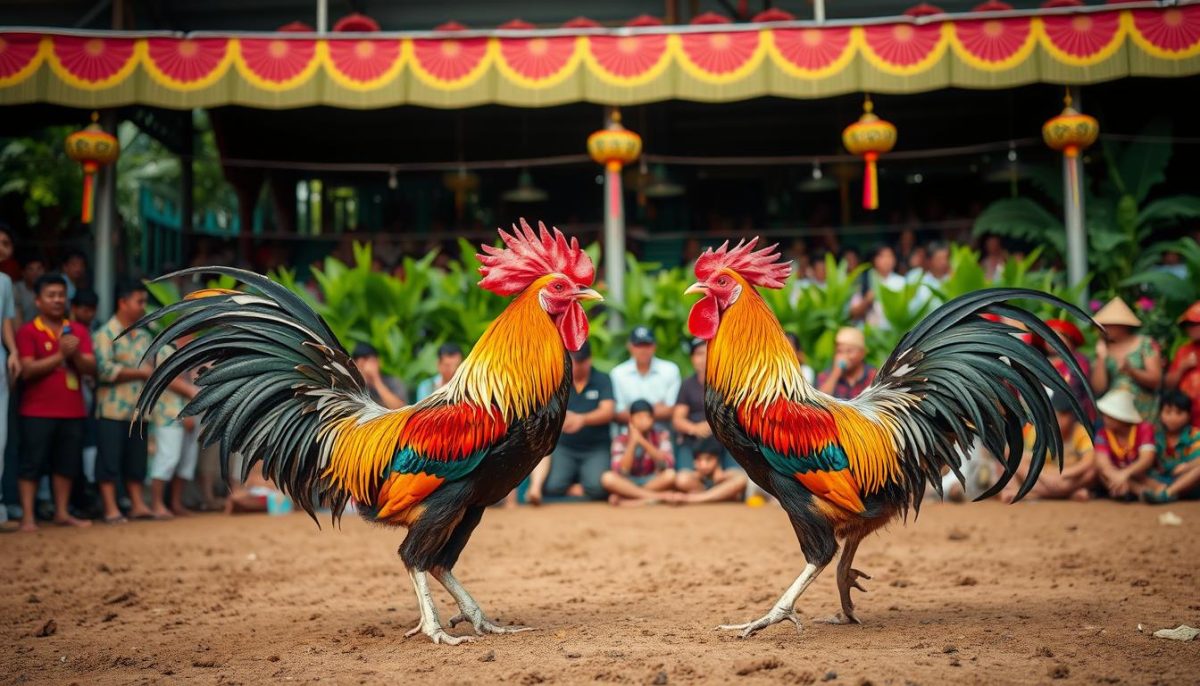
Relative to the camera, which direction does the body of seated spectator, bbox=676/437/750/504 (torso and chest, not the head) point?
toward the camera

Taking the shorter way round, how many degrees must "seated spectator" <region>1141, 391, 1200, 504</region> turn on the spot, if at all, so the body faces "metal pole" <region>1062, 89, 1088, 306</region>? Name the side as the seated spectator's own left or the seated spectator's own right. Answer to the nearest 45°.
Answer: approximately 135° to the seated spectator's own right

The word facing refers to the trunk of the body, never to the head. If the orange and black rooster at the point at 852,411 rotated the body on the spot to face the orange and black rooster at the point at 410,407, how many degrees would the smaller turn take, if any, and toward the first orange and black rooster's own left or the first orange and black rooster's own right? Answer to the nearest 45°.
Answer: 0° — it already faces it

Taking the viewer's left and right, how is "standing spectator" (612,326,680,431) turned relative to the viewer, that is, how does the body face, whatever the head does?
facing the viewer

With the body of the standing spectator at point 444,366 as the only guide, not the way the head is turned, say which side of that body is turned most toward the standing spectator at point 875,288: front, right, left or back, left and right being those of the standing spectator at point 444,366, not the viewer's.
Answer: left

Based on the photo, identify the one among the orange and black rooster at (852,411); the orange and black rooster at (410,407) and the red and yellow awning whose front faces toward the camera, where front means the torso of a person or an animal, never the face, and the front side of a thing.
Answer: the red and yellow awning

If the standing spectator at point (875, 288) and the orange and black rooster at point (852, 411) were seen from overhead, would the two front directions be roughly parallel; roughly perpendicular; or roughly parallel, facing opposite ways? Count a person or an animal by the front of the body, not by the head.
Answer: roughly perpendicular

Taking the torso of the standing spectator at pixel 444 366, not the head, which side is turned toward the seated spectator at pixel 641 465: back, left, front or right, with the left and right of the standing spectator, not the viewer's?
left

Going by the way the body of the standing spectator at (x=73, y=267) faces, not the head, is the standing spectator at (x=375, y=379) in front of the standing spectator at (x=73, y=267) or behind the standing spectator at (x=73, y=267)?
in front

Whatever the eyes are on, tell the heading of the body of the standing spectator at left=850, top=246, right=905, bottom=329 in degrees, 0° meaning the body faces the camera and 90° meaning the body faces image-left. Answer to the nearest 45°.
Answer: approximately 0°

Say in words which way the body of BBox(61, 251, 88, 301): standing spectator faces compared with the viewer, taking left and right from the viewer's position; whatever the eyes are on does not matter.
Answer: facing the viewer and to the right of the viewer

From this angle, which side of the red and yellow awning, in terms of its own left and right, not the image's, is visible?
front

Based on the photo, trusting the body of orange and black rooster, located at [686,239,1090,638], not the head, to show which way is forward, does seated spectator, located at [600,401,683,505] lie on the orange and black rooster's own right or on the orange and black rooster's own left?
on the orange and black rooster's own right

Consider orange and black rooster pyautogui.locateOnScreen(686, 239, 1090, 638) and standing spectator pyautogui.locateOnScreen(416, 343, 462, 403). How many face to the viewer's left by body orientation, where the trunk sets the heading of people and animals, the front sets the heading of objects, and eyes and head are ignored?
1

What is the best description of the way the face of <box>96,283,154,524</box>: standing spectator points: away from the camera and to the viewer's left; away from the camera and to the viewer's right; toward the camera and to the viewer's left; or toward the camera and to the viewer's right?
toward the camera and to the viewer's right
